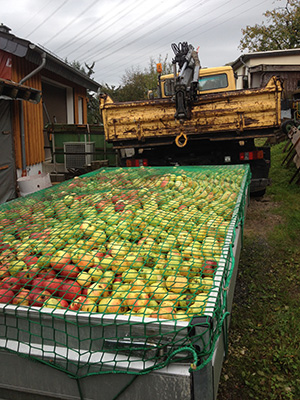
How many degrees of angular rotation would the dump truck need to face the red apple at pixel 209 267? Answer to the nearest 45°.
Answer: approximately 180°

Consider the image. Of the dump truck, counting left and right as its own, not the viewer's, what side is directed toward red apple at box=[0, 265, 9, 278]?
back

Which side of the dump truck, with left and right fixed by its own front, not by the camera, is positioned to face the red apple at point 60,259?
back

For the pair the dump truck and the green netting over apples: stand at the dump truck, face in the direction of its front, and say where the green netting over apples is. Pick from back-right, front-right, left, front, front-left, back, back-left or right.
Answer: back

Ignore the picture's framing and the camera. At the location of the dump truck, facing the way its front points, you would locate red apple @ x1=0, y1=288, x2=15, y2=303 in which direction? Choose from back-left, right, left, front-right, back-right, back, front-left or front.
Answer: back

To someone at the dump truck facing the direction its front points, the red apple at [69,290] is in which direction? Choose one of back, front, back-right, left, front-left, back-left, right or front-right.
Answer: back

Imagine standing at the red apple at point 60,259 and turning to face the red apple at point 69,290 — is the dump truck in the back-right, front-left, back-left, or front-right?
back-left

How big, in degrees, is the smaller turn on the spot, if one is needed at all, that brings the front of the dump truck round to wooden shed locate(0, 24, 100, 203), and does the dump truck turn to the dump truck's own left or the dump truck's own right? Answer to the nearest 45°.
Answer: approximately 45° to the dump truck's own left

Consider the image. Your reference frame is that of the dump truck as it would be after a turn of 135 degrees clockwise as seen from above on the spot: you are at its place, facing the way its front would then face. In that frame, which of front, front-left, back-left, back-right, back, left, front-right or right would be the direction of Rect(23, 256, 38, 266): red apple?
front-right

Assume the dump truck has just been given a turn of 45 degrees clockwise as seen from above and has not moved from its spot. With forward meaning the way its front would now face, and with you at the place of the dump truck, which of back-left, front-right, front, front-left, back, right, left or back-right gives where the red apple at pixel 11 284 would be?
back-right

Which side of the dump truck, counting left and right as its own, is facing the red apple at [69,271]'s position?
back

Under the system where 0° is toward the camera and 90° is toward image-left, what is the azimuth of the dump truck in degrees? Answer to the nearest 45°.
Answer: approximately 180°

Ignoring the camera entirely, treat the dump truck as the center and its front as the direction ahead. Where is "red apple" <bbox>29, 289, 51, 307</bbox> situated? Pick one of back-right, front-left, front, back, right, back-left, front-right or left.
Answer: back

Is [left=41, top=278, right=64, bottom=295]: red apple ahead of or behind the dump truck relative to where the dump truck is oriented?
behind

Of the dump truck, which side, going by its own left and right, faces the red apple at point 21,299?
back
